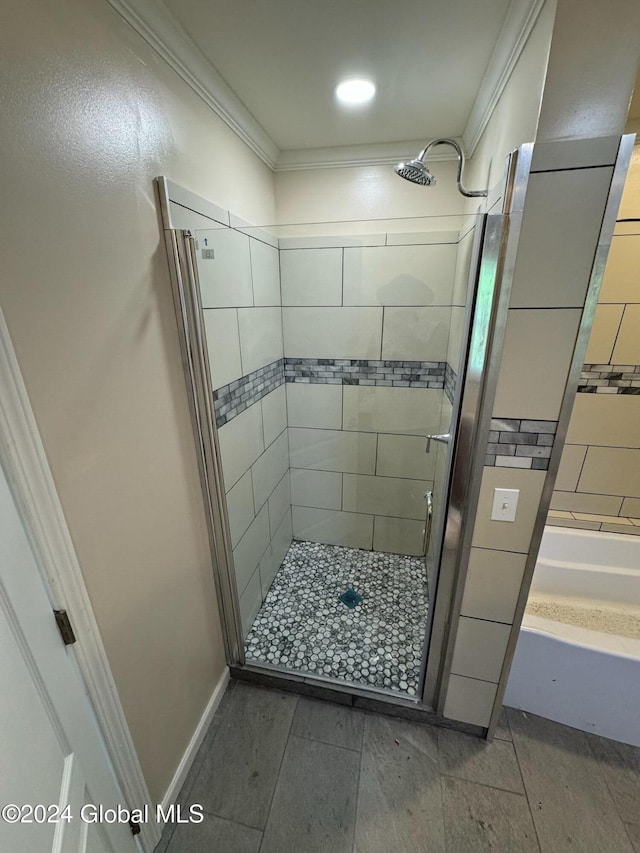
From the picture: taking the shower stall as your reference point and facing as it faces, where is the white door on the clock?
The white door is roughly at 1 o'clock from the shower stall.

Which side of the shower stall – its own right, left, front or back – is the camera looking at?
front

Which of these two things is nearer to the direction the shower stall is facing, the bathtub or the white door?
the white door

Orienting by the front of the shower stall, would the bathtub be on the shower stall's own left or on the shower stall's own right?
on the shower stall's own left
